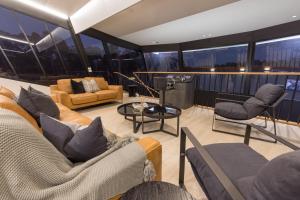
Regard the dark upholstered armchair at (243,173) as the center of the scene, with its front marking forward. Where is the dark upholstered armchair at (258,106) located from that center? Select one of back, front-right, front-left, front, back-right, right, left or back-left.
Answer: front-right

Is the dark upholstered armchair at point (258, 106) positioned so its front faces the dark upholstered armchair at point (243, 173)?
no

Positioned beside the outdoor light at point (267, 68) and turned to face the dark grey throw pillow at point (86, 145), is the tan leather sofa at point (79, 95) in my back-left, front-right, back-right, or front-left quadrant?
front-right

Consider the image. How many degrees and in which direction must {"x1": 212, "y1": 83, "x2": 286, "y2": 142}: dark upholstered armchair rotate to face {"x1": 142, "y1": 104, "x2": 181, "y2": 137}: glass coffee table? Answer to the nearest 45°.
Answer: approximately 45° to its left

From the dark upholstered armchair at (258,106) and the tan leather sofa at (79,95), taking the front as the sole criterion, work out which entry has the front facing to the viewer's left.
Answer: the dark upholstered armchair

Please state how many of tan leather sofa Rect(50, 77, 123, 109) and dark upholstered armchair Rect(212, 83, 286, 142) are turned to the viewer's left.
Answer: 1

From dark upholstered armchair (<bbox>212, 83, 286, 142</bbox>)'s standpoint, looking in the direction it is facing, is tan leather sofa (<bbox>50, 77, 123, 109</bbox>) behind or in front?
in front

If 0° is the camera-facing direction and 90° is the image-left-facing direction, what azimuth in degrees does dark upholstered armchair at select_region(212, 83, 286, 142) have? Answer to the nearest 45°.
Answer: approximately 90°

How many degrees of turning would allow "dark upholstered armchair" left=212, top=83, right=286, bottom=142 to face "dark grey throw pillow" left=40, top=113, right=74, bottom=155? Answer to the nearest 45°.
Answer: approximately 45° to its left

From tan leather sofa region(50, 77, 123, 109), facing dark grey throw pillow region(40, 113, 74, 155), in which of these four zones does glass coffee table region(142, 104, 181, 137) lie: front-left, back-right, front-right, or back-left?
front-left

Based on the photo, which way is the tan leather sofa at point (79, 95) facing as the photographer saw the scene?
facing the viewer and to the right of the viewer

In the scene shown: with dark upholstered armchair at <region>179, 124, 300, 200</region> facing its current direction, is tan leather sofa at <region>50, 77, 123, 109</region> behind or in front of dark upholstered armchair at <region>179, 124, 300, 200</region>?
in front

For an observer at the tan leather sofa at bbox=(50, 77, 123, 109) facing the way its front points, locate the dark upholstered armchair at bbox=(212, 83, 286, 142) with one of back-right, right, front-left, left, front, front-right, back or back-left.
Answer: front

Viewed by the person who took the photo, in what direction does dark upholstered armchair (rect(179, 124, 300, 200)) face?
facing away from the viewer and to the left of the viewer

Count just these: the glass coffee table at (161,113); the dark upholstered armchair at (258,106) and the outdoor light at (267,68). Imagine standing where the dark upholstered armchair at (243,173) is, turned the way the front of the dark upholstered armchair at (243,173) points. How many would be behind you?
0

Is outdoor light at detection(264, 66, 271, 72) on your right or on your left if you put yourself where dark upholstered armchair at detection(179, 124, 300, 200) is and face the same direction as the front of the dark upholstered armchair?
on your right

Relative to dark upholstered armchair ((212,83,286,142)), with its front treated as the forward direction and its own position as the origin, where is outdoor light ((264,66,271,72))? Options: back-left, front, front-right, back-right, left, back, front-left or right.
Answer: right
